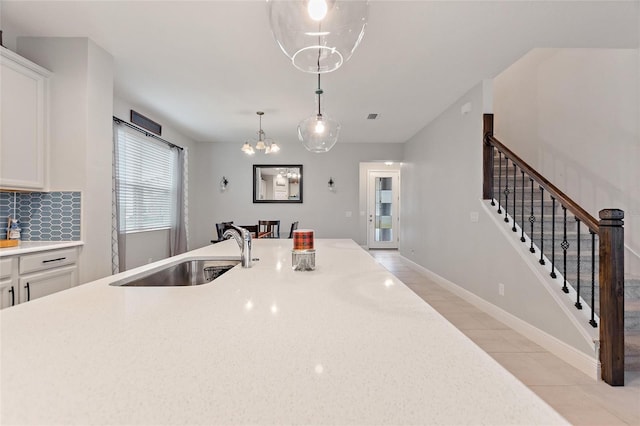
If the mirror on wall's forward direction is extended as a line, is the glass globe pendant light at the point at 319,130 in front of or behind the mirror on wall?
in front

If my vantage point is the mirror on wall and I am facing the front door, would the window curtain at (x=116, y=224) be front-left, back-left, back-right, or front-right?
back-right

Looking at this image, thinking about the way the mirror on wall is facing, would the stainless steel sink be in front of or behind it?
in front

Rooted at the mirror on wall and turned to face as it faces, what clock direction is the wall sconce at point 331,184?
The wall sconce is roughly at 9 o'clock from the mirror on wall.

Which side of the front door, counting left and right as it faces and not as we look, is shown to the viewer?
front

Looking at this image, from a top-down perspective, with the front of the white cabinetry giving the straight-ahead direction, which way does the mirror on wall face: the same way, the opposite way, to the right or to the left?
to the right

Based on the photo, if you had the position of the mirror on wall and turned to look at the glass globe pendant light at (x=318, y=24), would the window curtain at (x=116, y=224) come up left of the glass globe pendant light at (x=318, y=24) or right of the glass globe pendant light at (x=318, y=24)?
right

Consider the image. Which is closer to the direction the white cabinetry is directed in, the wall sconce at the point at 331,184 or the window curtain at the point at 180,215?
the wall sconce

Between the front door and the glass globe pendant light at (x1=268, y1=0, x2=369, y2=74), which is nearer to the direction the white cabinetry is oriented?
the glass globe pendant light

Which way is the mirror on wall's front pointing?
toward the camera

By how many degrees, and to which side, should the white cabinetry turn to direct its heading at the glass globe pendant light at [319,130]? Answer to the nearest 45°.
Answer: approximately 45° to its left

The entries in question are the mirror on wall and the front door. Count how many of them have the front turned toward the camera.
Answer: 2

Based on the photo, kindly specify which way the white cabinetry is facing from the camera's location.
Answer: facing the viewer and to the right of the viewer

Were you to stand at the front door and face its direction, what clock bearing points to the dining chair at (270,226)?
The dining chair is roughly at 1 o'clock from the front door.

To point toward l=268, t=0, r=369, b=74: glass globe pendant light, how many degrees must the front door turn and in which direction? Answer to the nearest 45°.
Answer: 0° — it already faces it
